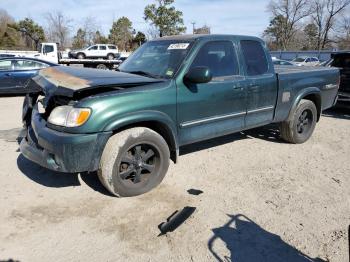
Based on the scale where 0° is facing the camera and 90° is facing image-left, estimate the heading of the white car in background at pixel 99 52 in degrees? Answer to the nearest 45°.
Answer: approximately 90°

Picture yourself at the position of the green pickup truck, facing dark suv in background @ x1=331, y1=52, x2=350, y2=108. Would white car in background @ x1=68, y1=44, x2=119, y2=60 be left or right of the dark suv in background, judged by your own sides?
left

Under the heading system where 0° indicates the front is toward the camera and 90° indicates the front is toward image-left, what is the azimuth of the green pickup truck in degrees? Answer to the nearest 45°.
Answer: approximately 45°

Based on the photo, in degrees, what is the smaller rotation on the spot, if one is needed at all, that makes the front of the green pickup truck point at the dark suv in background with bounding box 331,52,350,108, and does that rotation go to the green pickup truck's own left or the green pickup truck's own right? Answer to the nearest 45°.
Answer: approximately 180°

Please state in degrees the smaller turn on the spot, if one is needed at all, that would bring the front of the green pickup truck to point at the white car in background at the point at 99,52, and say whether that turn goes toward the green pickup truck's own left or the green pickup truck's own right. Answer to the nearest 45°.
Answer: approximately 135° to the green pickup truck's own right

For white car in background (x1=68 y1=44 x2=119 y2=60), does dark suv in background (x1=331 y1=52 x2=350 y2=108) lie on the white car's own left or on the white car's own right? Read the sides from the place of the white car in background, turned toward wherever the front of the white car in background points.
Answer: on the white car's own left

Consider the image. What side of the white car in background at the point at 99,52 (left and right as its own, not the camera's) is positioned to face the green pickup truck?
left
